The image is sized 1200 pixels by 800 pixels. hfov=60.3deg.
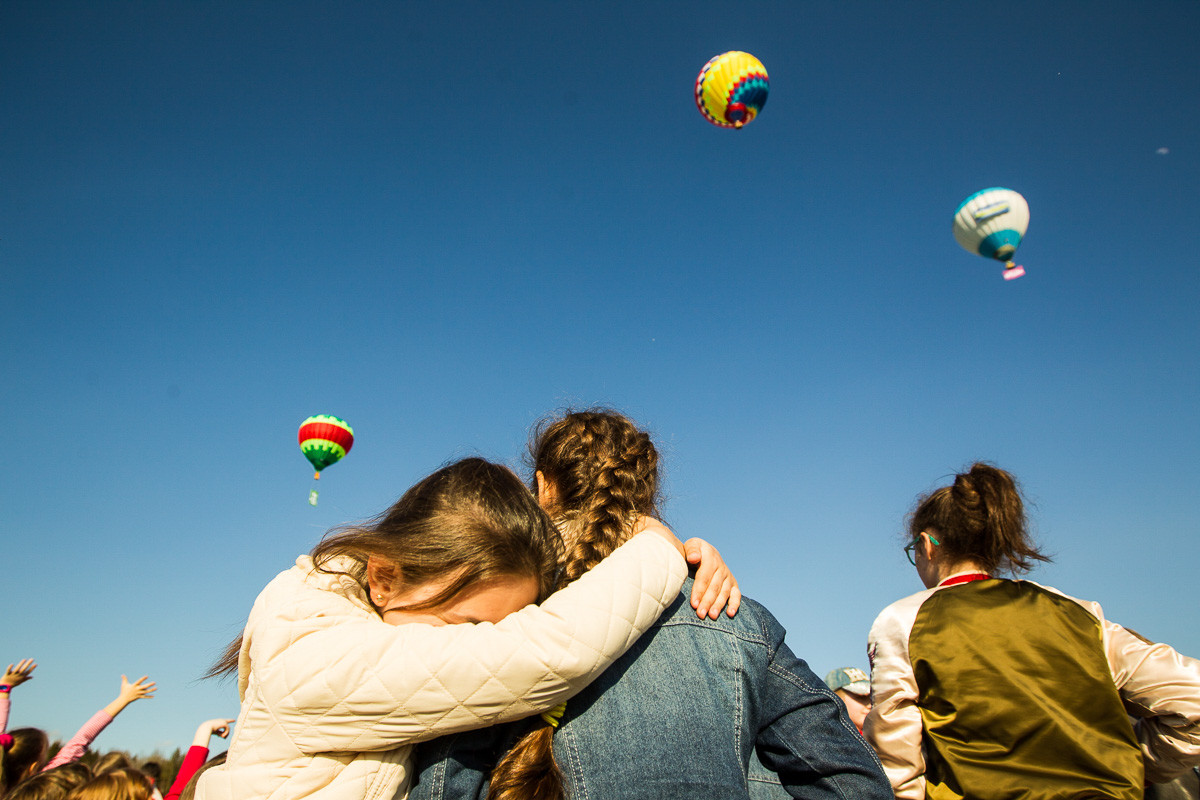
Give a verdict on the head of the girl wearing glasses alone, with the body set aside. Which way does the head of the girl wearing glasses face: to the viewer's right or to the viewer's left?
to the viewer's left

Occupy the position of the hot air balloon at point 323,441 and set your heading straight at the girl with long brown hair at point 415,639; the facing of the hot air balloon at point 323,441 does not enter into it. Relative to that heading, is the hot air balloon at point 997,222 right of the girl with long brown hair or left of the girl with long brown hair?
left

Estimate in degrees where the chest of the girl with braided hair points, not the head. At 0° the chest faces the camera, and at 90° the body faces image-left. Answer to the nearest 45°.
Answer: approximately 180°

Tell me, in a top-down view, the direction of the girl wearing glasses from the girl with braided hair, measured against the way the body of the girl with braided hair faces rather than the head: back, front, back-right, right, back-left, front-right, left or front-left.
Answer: front-right

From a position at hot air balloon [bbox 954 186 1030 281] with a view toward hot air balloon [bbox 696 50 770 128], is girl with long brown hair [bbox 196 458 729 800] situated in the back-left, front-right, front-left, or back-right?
front-left

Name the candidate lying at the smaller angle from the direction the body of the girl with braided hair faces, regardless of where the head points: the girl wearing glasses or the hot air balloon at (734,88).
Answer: the hot air balloon

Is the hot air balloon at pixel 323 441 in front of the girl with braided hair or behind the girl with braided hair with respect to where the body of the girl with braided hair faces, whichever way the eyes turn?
in front

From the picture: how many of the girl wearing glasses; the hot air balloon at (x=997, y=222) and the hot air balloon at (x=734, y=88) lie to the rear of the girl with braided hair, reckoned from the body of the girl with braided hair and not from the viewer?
0

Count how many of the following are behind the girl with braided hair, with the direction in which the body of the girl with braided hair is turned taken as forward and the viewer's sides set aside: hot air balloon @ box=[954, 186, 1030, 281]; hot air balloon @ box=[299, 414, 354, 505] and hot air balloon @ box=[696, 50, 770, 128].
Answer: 0

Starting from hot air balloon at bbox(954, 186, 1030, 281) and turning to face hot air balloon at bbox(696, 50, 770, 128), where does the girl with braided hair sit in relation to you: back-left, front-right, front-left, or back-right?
front-left

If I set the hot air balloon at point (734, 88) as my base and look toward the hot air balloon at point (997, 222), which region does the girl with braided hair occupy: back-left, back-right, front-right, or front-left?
back-right

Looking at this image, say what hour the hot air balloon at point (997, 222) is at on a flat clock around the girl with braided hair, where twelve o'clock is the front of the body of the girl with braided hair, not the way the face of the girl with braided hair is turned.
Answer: The hot air balloon is roughly at 1 o'clock from the girl with braided hair.

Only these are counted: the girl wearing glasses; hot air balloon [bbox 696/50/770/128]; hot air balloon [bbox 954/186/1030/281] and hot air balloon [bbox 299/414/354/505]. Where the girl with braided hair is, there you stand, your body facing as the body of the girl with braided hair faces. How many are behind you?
0

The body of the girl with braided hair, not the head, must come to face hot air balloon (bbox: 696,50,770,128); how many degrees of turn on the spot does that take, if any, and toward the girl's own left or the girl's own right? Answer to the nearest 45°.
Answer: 0° — they already face it
